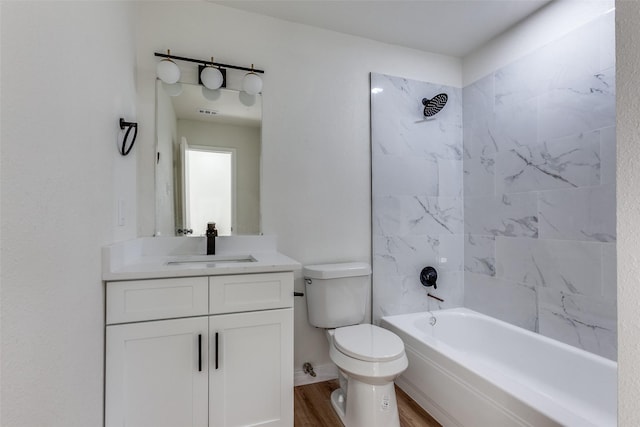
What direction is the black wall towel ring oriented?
to the viewer's right

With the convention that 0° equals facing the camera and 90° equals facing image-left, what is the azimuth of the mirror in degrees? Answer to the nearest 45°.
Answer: approximately 0°

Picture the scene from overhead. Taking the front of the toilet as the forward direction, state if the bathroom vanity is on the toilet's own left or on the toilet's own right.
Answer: on the toilet's own right

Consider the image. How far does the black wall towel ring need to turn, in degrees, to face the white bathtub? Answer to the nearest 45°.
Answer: approximately 45° to its right

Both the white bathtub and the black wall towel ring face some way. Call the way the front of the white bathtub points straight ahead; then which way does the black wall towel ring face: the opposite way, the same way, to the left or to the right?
the opposite way

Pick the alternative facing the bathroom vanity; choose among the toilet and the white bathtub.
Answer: the white bathtub

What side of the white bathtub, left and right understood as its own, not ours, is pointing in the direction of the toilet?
front

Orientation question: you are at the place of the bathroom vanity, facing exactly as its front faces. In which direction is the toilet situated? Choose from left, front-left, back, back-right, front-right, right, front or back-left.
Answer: left

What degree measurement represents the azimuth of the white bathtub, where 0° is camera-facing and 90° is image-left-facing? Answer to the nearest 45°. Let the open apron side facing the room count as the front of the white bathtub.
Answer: approximately 45°

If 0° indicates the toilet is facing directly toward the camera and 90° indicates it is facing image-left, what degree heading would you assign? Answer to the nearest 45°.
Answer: approximately 315°

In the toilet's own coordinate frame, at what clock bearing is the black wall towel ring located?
The black wall towel ring is roughly at 4 o'clock from the toilet.

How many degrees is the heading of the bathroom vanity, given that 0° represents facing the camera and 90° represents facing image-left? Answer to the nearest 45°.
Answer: approximately 0°

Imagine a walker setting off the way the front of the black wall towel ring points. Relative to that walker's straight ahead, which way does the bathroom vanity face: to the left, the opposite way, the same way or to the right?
to the right

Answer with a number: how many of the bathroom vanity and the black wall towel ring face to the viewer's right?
1
